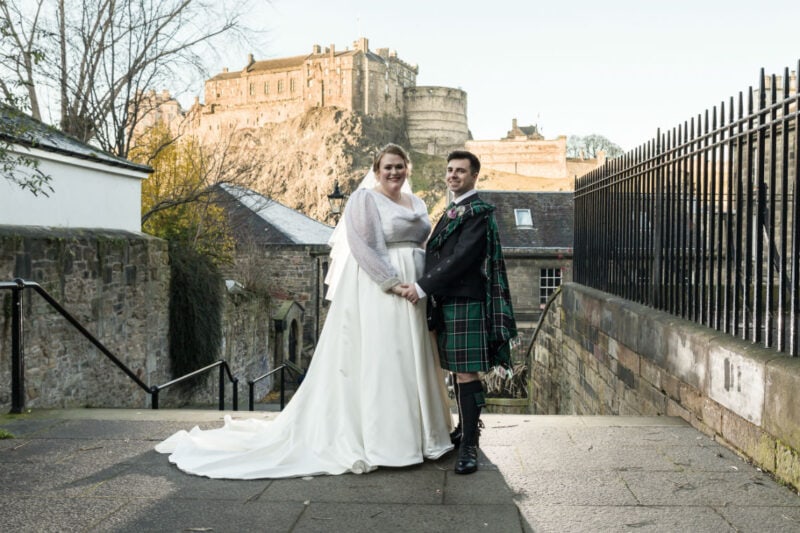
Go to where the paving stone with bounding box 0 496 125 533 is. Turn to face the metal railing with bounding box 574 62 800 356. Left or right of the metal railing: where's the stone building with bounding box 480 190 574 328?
left

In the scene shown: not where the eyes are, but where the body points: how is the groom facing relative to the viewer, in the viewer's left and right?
facing the viewer and to the left of the viewer

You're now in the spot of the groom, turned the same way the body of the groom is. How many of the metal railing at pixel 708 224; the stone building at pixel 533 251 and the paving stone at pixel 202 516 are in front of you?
1

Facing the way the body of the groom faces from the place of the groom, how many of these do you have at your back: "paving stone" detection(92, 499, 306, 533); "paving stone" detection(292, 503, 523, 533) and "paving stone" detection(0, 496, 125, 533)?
0

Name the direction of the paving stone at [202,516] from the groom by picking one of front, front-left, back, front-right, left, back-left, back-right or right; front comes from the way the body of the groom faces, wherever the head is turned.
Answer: front

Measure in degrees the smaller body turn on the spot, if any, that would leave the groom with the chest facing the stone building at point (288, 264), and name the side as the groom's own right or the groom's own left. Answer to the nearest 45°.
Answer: approximately 135° to the groom's own right

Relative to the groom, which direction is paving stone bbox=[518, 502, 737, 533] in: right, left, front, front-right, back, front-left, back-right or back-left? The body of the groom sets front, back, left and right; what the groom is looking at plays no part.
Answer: left

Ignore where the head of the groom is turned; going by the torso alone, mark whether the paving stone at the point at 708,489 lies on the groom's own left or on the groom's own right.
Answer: on the groom's own left

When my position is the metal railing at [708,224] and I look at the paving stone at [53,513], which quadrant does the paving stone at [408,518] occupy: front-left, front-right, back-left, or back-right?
front-left

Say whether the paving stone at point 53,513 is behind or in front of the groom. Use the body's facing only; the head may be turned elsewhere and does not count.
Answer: in front
